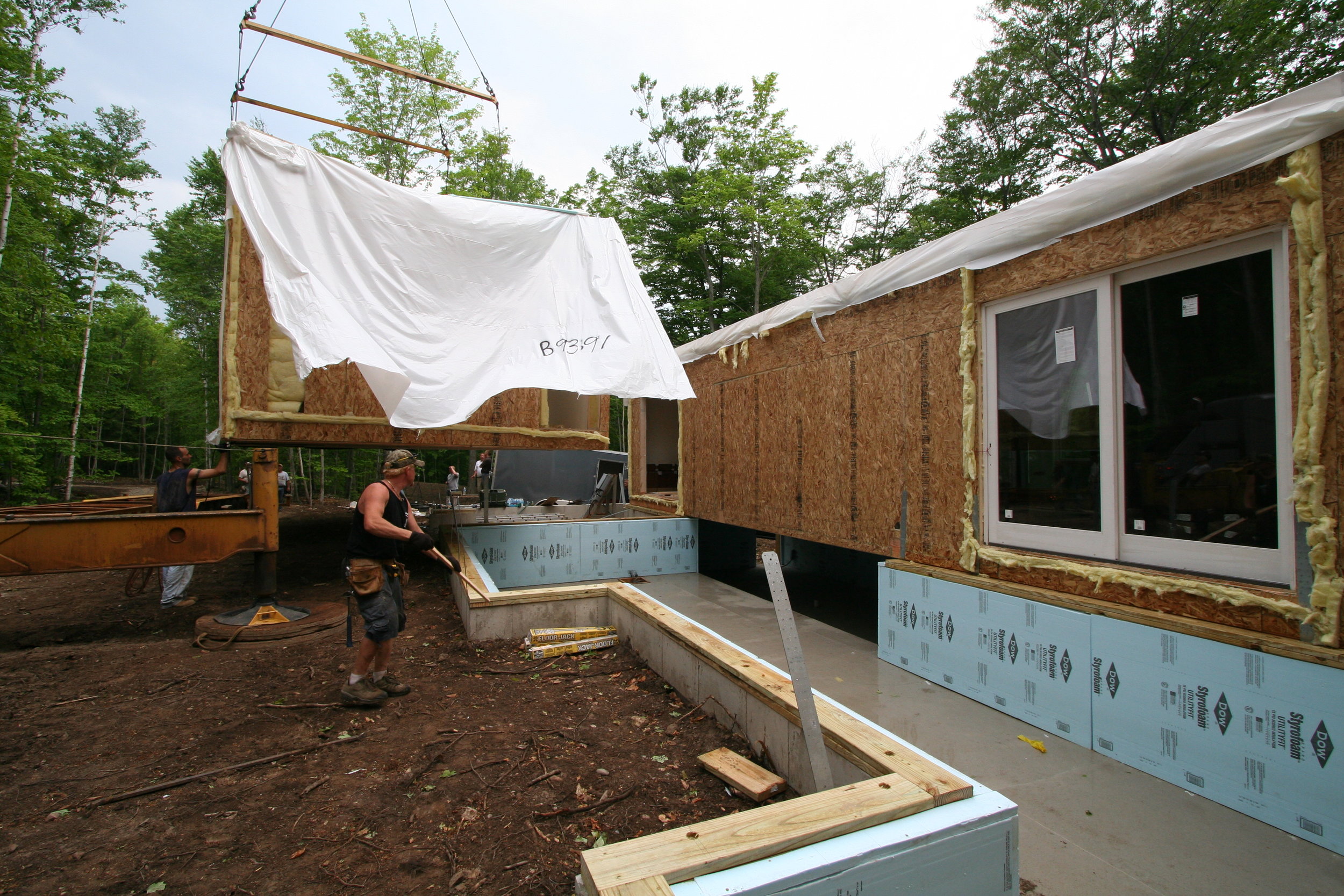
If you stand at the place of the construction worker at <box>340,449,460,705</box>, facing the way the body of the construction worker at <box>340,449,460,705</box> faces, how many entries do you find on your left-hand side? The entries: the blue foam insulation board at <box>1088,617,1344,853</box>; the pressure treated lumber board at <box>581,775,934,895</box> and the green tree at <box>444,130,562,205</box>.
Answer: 1

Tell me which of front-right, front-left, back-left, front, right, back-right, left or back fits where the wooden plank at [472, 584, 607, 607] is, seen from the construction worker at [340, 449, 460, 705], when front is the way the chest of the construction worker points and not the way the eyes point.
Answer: front-left

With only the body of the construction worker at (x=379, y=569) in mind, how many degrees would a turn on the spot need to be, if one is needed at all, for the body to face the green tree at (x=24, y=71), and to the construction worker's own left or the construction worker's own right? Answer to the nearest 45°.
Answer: approximately 135° to the construction worker's own left

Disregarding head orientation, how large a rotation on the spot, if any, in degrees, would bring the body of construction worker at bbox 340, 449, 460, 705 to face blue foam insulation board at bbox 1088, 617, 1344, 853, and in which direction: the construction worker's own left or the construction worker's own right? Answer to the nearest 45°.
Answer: approximately 45° to the construction worker's own right

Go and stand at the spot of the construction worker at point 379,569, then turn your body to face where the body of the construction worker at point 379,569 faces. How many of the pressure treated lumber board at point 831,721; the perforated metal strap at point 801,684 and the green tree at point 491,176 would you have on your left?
1

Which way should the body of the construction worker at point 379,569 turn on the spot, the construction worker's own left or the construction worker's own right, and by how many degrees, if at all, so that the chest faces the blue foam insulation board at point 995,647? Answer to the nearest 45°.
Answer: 0° — they already face it

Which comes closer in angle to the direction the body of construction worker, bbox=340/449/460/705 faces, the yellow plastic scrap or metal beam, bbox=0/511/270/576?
the yellow plastic scrap

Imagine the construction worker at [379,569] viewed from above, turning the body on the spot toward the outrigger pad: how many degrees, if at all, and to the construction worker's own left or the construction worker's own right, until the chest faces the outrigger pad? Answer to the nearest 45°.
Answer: approximately 135° to the construction worker's own left

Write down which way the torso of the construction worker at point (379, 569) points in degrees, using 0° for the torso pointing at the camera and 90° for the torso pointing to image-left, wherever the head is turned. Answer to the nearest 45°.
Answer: approximately 270°

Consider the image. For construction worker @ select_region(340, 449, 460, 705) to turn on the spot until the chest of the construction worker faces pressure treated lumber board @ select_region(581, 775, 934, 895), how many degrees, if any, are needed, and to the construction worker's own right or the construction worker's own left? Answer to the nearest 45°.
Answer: approximately 90° to the construction worker's own right

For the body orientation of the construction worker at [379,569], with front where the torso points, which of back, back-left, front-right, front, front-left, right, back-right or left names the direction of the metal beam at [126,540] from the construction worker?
back-left

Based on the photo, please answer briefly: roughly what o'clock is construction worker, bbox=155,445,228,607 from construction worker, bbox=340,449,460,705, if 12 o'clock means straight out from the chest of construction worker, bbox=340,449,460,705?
construction worker, bbox=155,445,228,607 is roughly at 8 o'clock from construction worker, bbox=340,449,460,705.

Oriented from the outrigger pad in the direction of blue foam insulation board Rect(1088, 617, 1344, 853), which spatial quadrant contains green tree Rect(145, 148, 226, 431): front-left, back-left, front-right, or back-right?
back-left

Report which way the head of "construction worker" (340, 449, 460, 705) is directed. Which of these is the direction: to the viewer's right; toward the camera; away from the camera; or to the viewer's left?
to the viewer's right
